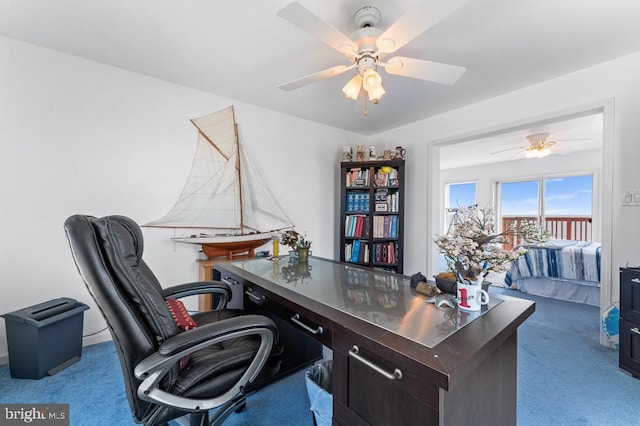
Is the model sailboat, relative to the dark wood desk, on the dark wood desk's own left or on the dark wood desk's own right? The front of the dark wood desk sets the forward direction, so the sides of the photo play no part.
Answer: on the dark wood desk's own right

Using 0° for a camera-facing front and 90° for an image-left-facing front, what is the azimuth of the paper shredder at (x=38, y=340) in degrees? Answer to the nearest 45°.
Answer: approximately 315°

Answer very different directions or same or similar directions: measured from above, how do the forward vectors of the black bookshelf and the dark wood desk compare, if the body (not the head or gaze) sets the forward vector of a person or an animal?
same or similar directions

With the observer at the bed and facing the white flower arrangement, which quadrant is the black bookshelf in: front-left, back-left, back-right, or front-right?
front-right

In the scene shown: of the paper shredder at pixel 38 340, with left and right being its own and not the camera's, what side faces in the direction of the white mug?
front

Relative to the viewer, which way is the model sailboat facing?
to the viewer's right

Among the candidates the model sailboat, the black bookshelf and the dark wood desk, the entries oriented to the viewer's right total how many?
1

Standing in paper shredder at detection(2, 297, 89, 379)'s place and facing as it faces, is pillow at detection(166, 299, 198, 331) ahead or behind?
ahead

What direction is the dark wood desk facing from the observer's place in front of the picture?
facing the viewer and to the left of the viewer

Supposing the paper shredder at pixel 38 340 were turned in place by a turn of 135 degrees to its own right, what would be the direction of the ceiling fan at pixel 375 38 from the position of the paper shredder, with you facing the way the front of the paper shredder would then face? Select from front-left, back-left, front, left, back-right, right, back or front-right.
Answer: back-left

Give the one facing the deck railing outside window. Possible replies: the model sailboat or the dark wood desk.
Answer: the model sailboat

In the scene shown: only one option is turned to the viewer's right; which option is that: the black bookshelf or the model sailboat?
the model sailboat
